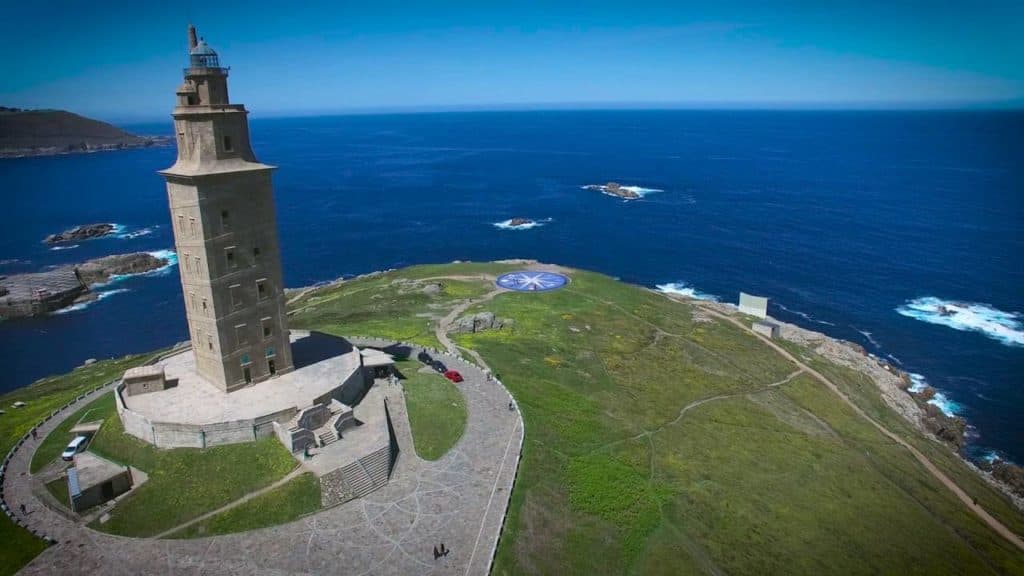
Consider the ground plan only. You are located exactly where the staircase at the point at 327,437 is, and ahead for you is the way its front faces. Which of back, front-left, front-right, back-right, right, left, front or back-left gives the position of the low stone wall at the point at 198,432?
back-right

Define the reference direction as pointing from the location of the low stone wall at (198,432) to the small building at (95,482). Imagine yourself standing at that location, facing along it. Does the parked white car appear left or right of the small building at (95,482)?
right

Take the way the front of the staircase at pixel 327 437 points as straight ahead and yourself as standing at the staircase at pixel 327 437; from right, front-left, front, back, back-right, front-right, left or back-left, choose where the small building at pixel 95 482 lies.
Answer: back-right

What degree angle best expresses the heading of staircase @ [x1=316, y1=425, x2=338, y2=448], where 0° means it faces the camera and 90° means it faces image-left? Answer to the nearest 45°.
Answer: approximately 315°

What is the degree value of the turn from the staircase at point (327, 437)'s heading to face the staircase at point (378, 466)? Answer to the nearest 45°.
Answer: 0° — it already faces it
